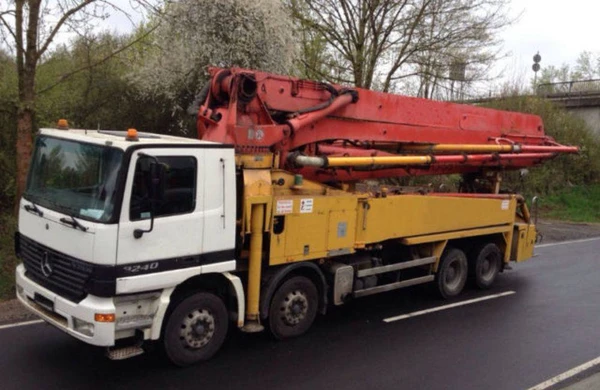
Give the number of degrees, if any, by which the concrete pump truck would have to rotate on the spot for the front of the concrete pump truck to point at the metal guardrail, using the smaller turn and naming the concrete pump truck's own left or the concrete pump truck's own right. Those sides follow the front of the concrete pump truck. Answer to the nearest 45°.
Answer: approximately 180°

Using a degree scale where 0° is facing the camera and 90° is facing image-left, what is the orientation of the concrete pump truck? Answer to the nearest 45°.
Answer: approximately 45°

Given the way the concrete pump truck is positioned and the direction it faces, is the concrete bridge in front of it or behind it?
behind

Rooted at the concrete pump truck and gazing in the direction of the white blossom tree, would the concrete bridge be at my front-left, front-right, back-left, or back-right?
front-right

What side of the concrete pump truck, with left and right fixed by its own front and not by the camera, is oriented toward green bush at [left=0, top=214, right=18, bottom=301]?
right

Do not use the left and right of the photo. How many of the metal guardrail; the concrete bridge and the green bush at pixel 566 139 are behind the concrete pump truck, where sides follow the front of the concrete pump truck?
3

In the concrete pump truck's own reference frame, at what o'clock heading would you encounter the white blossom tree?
The white blossom tree is roughly at 4 o'clock from the concrete pump truck.

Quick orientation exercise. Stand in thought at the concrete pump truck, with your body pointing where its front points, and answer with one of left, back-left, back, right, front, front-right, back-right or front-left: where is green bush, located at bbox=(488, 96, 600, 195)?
back
